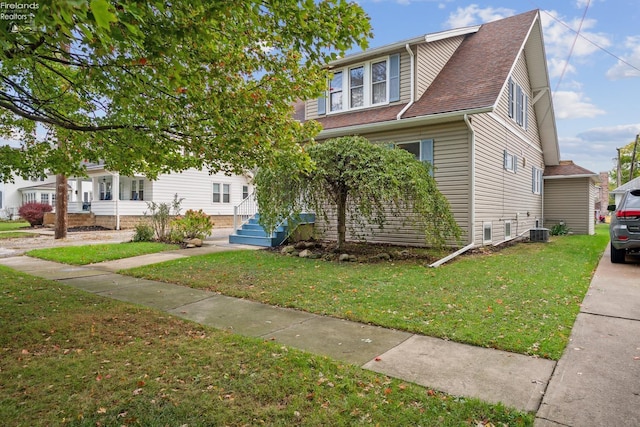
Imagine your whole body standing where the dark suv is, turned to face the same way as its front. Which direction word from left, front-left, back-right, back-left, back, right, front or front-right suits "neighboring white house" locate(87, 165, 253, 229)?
left

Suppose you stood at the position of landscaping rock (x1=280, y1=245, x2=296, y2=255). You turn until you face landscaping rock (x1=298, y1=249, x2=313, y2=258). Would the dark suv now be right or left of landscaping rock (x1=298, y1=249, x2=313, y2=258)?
left

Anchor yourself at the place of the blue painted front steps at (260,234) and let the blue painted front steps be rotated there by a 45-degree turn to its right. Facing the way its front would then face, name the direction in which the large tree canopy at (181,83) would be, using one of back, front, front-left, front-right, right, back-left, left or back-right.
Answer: left

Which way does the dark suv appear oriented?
away from the camera

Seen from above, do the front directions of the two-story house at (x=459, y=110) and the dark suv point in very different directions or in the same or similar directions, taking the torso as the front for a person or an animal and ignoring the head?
very different directions

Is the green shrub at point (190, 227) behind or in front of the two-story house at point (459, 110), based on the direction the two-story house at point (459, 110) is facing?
in front

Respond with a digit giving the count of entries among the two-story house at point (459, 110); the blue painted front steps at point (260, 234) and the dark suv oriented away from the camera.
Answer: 1

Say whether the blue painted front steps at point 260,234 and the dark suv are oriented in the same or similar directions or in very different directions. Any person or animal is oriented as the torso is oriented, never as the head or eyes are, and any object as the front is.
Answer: very different directions

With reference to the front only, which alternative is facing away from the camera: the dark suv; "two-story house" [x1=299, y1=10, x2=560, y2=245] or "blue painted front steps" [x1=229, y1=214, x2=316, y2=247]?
the dark suv

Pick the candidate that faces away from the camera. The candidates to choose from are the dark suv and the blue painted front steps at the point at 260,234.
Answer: the dark suv

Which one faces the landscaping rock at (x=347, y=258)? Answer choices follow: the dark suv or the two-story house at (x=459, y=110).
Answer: the two-story house

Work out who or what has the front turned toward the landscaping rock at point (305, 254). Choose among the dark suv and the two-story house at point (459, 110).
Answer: the two-story house

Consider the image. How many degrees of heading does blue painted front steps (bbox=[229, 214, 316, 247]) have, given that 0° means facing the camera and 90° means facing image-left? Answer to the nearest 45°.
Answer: approximately 45°

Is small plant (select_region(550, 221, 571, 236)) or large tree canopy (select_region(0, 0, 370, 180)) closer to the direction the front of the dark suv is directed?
the small plant
